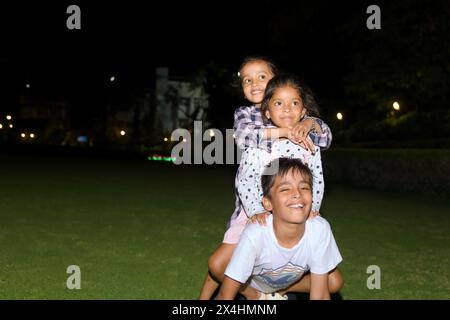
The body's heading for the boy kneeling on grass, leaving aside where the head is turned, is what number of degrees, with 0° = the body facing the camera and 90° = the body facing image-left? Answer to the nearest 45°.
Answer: approximately 0°
